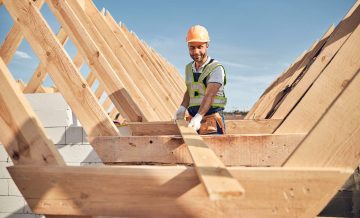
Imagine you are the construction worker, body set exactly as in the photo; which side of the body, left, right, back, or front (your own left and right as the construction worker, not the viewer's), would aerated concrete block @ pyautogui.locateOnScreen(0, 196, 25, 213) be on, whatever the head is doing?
right

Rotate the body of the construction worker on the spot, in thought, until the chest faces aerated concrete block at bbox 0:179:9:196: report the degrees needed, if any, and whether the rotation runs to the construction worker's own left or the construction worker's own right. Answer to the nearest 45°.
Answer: approximately 90° to the construction worker's own right

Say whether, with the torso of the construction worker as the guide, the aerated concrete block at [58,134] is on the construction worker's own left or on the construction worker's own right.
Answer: on the construction worker's own right

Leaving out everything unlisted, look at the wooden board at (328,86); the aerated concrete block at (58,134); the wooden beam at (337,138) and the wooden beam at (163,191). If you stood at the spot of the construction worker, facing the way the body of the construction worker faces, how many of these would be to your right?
1

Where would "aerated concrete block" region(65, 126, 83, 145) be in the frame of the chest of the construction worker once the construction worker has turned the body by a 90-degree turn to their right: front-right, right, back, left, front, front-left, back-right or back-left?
front

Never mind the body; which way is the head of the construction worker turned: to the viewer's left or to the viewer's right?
to the viewer's left

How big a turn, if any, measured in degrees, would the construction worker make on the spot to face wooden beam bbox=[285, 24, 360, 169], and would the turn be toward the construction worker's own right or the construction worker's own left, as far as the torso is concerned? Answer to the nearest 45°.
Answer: approximately 45° to the construction worker's own left

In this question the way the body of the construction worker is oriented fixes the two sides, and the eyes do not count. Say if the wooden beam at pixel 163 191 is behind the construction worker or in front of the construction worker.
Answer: in front

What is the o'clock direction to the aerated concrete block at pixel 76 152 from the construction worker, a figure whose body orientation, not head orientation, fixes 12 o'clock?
The aerated concrete block is roughly at 3 o'clock from the construction worker.

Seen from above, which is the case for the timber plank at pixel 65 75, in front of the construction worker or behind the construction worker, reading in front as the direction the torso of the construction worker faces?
in front
